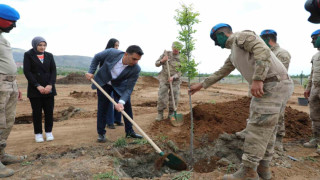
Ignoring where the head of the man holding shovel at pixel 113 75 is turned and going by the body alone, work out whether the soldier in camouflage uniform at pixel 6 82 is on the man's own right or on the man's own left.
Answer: on the man's own right

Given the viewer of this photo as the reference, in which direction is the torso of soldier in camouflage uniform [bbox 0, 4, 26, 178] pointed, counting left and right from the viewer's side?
facing to the right of the viewer

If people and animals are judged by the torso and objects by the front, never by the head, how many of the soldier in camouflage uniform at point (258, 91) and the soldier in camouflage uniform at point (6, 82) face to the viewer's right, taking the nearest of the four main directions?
1

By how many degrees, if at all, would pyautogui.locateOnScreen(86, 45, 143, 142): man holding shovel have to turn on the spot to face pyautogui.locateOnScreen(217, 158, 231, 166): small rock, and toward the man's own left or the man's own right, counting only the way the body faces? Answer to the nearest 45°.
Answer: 0° — they already face it

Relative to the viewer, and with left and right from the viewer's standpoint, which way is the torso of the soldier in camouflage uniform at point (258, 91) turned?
facing to the left of the viewer

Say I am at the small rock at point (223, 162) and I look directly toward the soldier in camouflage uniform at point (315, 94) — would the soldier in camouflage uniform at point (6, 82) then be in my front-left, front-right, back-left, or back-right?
back-left

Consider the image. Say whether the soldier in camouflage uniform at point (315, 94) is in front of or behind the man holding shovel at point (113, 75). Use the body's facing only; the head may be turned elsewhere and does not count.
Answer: in front
